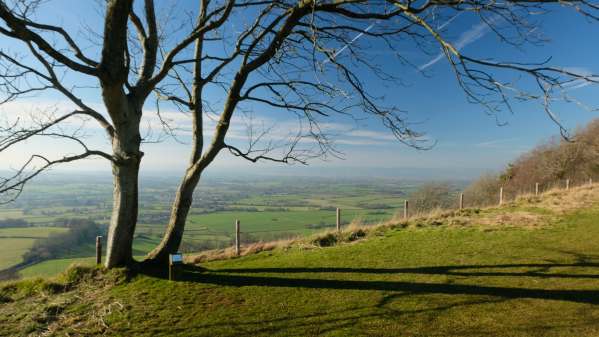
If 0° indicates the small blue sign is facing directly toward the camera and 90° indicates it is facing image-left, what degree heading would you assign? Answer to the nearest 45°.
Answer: approximately 0°

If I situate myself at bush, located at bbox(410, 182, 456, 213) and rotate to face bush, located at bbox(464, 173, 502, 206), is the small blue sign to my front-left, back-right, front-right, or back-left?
back-right

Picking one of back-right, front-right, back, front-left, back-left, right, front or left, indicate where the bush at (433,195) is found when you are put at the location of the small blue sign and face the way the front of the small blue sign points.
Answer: back-left

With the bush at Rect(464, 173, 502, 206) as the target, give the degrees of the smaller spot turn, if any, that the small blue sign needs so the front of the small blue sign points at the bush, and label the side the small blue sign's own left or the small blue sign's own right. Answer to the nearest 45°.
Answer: approximately 135° to the small blue sign's own left

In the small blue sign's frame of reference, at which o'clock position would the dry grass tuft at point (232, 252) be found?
The dry grass tuft is roughly at 7 o'clock from the small blue sign.
